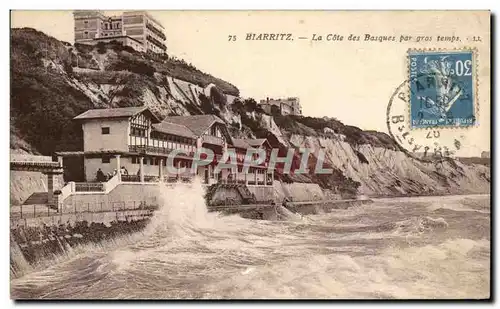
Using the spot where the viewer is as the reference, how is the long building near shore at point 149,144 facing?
facing the viewer and to the right of the viewer

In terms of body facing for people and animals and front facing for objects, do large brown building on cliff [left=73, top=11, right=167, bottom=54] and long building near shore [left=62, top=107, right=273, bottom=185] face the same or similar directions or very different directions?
same or similar directions

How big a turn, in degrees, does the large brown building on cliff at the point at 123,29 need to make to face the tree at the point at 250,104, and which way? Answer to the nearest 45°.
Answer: approximately 45° to its left

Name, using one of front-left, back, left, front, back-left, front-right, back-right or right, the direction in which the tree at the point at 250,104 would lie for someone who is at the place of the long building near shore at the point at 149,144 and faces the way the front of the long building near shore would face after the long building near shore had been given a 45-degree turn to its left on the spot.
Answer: left

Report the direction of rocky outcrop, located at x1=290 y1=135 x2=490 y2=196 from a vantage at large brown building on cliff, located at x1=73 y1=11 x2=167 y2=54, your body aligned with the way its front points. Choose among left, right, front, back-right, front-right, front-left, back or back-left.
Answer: front-left
